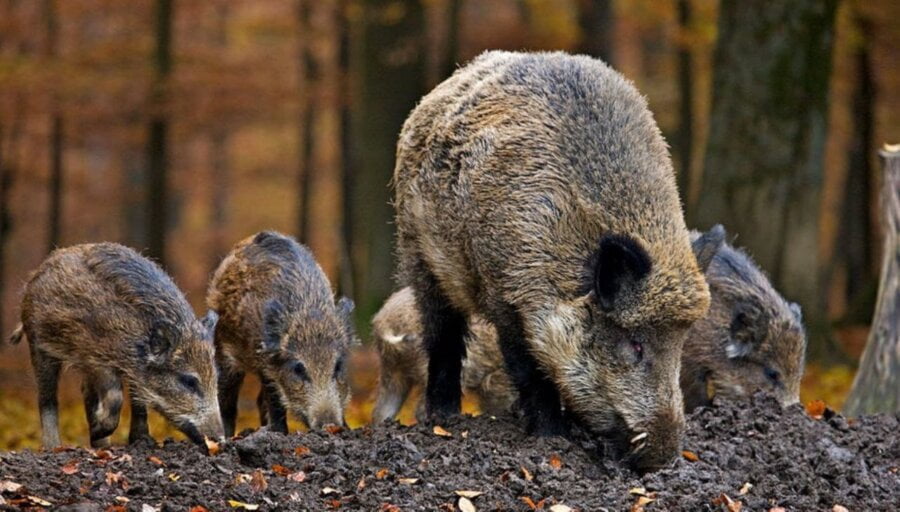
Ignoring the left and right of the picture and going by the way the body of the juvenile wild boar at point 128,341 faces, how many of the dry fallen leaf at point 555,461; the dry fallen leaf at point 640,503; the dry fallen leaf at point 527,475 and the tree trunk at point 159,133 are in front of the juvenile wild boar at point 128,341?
3

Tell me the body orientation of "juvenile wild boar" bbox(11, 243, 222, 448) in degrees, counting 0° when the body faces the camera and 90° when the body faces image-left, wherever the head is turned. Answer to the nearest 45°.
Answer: approximately 315°

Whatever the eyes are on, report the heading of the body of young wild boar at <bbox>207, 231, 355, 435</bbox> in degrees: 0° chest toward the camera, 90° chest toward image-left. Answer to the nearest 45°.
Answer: approximately 315°

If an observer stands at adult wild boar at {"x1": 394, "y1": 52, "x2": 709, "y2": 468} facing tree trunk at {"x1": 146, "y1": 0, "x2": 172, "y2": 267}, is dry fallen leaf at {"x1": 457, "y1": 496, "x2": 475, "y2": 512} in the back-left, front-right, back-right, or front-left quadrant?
back-left

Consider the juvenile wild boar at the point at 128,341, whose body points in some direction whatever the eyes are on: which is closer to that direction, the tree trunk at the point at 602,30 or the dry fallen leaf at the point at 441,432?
the dry fallen leaf

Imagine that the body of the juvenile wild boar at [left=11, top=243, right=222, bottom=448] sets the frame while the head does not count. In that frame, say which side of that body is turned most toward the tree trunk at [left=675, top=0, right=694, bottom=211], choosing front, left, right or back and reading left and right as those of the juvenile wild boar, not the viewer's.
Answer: left

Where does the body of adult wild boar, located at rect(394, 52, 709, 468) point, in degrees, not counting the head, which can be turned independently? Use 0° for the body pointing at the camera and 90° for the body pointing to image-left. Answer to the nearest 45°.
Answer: approximately 315°

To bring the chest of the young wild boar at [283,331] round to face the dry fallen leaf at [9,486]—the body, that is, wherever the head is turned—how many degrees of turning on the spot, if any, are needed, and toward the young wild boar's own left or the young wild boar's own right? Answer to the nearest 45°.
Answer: approximately 45° to the young wild boar's own right

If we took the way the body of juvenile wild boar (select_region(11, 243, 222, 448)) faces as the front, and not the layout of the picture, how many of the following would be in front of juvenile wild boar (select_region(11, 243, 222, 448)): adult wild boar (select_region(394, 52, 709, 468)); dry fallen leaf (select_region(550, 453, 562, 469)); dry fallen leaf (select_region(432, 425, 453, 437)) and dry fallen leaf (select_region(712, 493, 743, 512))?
4
